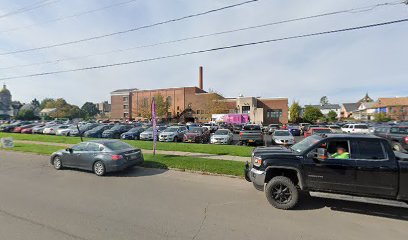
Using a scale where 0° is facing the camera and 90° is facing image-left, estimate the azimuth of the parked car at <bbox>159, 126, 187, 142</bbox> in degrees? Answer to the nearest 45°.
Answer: approximately 45°

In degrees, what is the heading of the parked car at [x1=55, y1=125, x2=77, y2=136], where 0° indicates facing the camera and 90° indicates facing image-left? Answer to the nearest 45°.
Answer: approximately 45°

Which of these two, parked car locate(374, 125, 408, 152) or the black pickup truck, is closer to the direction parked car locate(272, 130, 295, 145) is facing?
the black pickup truck

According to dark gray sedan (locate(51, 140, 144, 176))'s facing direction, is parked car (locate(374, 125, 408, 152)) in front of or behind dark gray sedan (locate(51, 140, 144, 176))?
behind

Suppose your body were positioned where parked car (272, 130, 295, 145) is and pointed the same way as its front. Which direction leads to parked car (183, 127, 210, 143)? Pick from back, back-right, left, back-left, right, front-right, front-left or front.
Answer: right

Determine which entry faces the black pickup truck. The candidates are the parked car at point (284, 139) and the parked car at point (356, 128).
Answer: the parked car at point (284, 139)

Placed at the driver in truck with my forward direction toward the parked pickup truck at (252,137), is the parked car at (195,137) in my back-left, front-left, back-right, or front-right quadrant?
front-left

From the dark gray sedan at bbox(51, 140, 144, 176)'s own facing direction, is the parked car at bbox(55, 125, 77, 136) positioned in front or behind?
in front

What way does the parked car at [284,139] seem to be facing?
toward the camera

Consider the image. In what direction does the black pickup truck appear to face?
to the viewer's left

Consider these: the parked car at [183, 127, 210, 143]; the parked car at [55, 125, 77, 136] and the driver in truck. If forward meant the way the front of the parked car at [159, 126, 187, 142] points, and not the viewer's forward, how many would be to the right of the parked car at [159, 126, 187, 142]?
1

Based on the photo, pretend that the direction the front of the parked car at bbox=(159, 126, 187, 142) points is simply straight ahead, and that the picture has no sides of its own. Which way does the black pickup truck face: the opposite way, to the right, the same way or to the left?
to the right

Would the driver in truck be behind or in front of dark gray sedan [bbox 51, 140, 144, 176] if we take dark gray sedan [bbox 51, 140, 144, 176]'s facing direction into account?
behind

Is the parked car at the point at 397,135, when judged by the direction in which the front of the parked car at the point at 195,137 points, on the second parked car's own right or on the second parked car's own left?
on the second parked car's own left
